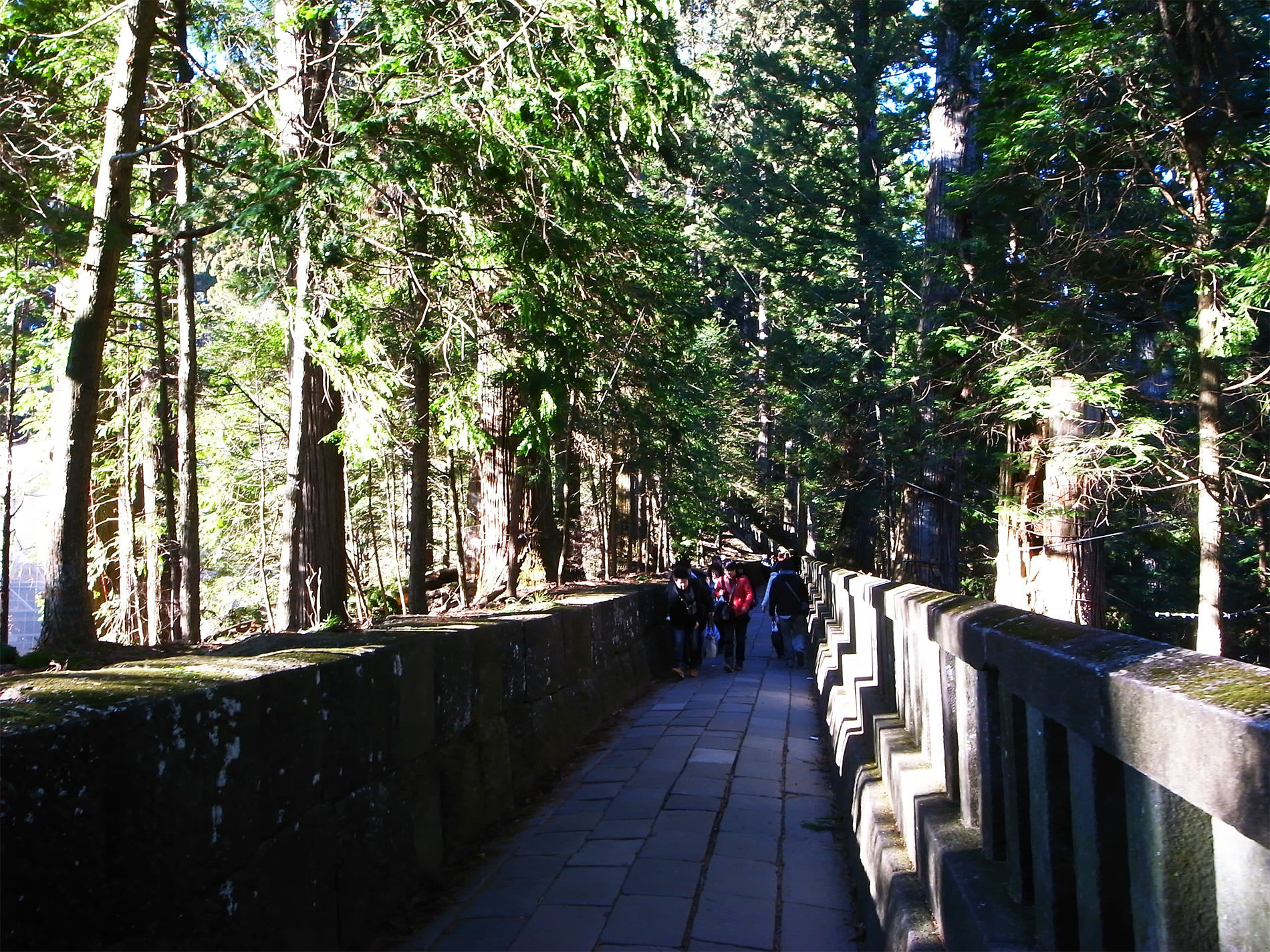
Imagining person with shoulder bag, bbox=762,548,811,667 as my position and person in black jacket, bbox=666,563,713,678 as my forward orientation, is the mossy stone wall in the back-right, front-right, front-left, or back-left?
front-left

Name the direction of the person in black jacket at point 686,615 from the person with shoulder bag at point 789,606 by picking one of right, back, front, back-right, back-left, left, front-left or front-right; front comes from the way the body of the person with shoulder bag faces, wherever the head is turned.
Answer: back-left

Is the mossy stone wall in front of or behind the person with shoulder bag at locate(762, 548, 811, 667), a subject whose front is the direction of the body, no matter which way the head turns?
behind

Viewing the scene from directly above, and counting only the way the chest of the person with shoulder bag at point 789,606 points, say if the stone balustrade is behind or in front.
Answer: behind

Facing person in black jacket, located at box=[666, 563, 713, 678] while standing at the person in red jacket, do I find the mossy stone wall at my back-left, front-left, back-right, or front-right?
front-left

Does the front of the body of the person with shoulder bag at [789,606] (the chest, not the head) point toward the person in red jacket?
no

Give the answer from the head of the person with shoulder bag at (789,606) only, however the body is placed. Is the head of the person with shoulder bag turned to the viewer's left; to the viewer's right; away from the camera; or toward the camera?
away from the camera
